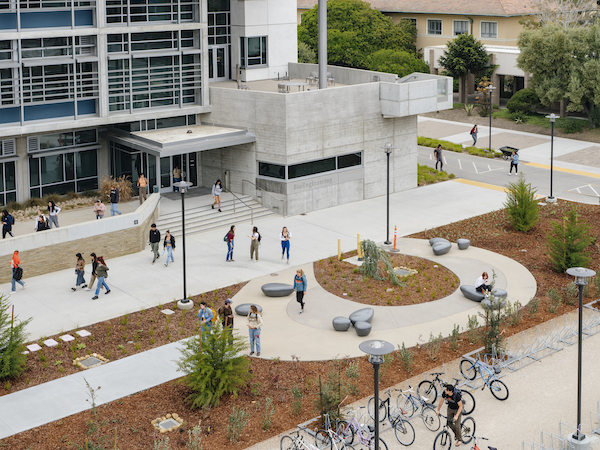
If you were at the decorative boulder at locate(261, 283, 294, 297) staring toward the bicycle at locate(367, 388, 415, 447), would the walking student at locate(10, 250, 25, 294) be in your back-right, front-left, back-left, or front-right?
back-right

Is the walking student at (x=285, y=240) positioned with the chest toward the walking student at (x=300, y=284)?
yes

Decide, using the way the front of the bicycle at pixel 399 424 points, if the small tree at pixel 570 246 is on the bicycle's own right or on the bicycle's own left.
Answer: on the bicycle's own right

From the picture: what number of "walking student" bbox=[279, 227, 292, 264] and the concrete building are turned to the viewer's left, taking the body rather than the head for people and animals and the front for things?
0

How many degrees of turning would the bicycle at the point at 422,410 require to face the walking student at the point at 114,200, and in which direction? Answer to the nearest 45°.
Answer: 0° — it already faces them

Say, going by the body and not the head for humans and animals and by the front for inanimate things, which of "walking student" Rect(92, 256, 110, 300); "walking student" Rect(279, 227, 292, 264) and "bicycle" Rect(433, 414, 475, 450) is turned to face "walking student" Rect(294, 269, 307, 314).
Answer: "walking student" Rect(279, 227, 292, 264)

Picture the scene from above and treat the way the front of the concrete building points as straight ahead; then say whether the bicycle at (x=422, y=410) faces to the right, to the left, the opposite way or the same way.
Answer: the opposite way

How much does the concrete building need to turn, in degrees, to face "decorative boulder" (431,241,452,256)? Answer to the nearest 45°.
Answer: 0° — it already faces it
